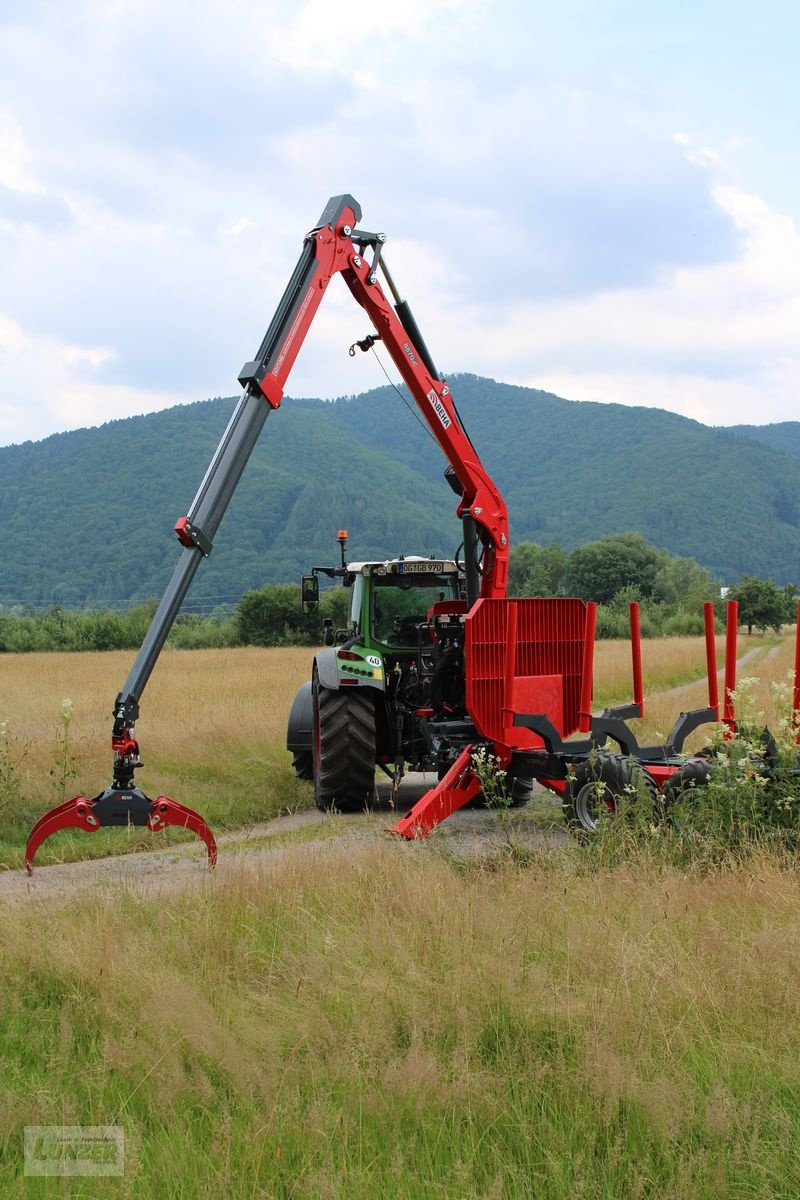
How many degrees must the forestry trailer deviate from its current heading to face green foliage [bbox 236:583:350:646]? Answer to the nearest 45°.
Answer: approximately 45° to its right

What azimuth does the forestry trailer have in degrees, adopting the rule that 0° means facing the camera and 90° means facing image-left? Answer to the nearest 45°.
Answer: approximately 135°
